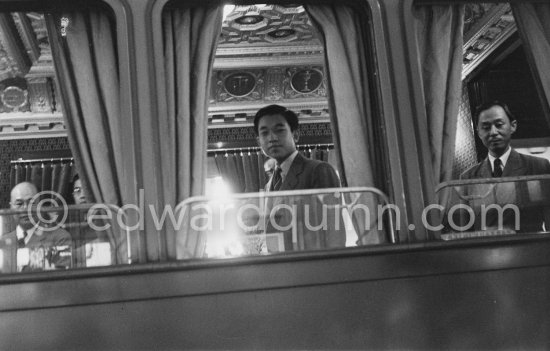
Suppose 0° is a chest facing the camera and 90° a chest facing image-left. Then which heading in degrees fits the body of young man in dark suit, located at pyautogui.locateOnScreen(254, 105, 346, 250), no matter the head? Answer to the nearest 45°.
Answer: approximately 45°

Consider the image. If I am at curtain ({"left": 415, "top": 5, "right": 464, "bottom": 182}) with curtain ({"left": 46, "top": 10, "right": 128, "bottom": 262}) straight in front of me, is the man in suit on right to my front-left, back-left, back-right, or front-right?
back-right

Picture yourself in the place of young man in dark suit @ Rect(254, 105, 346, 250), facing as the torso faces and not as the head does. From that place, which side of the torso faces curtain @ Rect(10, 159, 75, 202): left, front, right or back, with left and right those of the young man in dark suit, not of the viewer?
right
